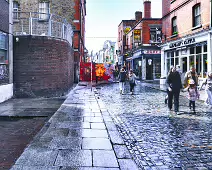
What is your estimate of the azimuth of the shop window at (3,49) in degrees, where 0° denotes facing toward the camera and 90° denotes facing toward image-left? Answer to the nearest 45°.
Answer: approximately 315°

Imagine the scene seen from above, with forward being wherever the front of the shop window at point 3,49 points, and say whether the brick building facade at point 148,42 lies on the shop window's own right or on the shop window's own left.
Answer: on the shop window's own left

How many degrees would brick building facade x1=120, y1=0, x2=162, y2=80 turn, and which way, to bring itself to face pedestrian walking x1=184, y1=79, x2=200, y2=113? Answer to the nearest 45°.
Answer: approximately 45° to its left

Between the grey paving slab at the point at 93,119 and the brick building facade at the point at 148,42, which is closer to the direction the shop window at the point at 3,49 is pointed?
the grey paving slab

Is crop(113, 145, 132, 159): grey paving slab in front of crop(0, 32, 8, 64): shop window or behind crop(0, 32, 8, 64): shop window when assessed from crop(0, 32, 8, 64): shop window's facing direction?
in front

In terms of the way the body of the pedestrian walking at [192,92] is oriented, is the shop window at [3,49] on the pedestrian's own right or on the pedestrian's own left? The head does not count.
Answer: on the pedestrian's own right

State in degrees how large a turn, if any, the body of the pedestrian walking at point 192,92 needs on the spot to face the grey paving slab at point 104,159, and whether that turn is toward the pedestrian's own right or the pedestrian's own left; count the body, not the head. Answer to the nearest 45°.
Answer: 0° — they already face it

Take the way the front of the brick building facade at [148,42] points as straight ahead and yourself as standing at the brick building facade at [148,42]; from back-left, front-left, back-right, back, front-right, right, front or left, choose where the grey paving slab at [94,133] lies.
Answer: front-left

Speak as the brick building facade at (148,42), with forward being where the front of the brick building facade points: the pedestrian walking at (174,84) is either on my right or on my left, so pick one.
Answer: on my left

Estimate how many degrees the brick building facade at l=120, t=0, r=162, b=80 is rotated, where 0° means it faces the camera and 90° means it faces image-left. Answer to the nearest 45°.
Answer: approximately 45°

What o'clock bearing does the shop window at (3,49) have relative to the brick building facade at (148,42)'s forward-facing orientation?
The shop window is roughly at 11 o'clock from the brick building facade.

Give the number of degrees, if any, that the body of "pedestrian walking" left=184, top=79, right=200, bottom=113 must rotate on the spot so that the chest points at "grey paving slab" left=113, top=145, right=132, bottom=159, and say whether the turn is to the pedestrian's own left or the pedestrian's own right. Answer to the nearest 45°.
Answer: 0° — they already face it
